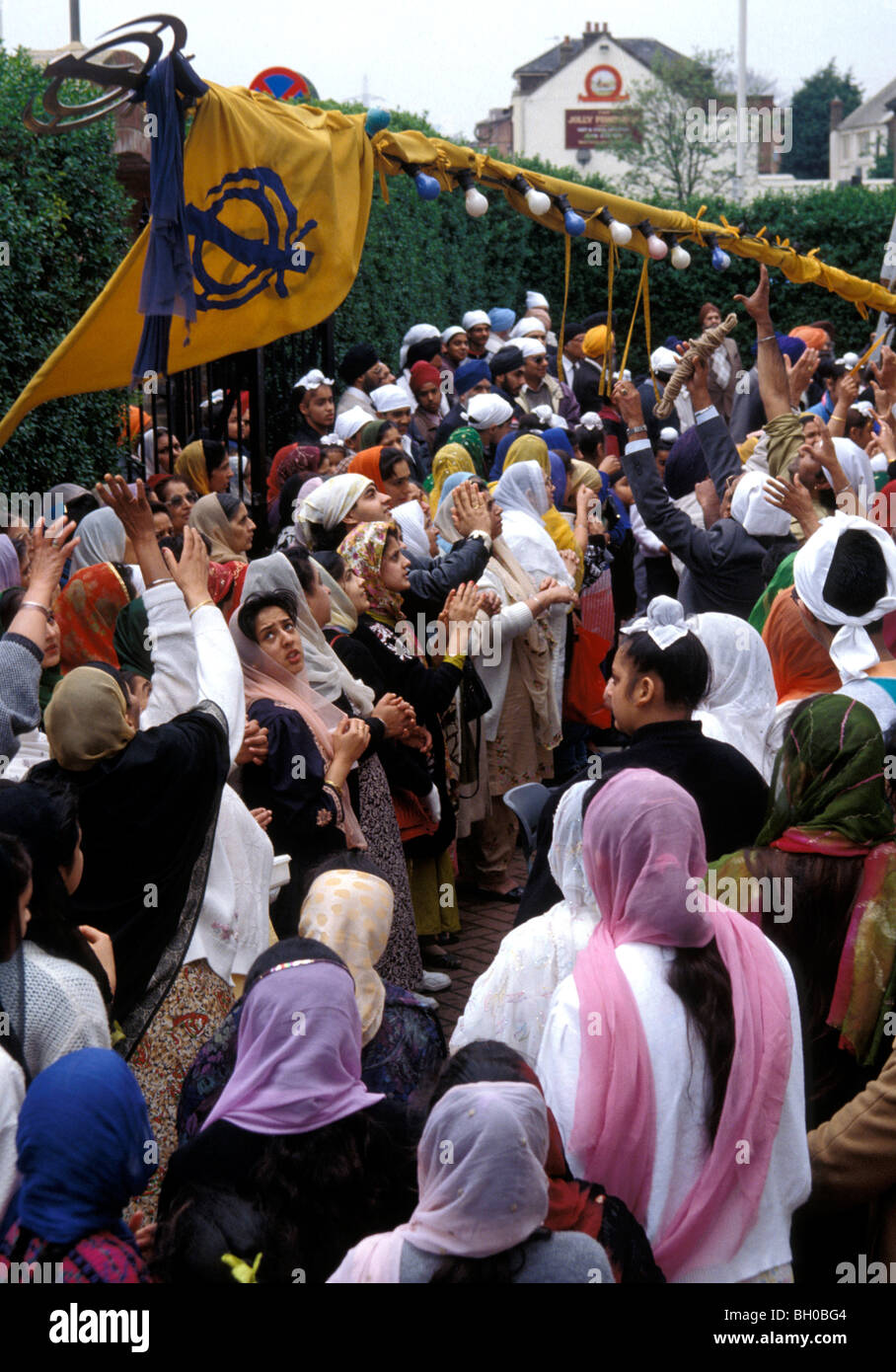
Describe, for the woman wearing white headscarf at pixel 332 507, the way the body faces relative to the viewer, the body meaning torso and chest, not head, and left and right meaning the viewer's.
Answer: facing to the right of the viewer

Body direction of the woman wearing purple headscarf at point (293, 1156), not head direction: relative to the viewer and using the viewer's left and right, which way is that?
facing away from the viewer

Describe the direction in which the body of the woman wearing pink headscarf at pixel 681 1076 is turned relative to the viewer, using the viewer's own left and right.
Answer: facing away from the viewer

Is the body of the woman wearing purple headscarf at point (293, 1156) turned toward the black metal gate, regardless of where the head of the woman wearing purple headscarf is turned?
yes

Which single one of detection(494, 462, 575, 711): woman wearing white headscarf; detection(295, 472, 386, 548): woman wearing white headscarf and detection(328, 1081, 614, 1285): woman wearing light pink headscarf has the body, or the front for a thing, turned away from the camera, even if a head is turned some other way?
detection(328, 1081, 614, 1285): woman wearing light pink headscarf

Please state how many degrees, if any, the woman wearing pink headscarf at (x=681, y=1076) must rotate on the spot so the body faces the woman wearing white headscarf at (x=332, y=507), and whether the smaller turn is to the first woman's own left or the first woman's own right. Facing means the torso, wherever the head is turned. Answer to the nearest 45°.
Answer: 0° — they already face them

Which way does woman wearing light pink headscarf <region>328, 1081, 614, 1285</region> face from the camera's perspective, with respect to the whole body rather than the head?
away from the camera

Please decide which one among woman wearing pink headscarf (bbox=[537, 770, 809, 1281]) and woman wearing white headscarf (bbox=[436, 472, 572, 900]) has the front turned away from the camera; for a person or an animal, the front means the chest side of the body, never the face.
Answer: the woman wearing pink headscarf
